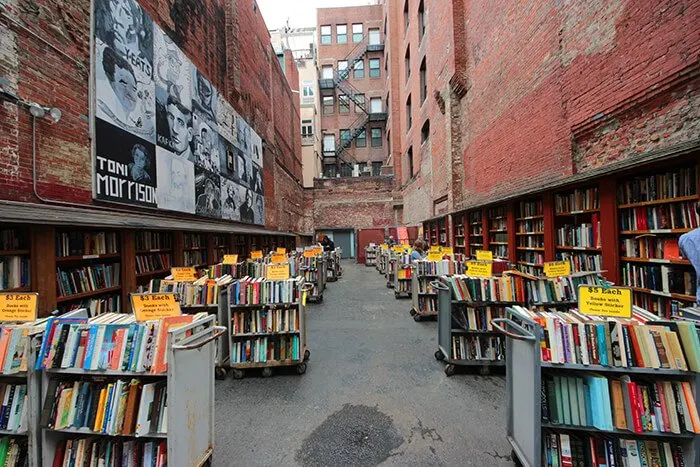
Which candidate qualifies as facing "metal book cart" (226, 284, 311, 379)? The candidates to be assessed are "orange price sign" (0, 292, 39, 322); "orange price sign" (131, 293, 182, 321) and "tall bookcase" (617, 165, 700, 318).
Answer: the tall bookcase

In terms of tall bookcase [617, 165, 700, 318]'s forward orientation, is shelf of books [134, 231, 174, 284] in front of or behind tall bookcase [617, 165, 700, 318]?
in front

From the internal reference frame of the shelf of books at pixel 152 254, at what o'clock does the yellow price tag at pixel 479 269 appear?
The yellow price tag is roughly at 12 o'clock from the shelf of books.

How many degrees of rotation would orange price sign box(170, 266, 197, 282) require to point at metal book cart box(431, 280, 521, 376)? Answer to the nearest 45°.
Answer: approximately 45° to its left

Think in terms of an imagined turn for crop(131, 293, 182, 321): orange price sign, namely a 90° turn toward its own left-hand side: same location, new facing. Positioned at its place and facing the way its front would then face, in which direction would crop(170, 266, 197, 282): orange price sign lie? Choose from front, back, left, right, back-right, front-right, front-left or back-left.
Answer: left

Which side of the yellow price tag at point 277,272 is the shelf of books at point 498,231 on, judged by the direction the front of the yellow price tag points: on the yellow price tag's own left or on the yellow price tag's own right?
on the yellow price tag's own left

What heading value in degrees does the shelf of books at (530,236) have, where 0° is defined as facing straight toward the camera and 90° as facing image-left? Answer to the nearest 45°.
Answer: approximately 45°

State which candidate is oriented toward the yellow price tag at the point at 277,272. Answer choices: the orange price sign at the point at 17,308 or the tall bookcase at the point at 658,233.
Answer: the tall bookcase

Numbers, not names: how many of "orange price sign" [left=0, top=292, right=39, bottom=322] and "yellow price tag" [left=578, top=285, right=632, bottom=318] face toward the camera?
2

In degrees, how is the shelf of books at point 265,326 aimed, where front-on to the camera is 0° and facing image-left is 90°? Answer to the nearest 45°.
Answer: approximately 0°

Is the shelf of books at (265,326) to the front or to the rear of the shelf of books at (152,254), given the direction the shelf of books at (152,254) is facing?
to the front
